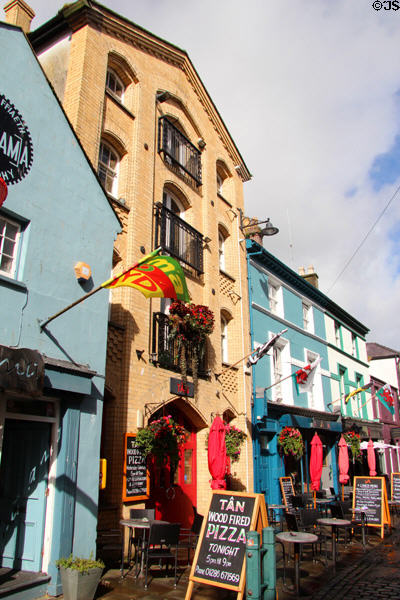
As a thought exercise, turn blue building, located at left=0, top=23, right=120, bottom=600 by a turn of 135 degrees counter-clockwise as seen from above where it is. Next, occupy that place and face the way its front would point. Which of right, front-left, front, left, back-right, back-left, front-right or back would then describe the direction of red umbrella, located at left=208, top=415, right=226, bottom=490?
front-right

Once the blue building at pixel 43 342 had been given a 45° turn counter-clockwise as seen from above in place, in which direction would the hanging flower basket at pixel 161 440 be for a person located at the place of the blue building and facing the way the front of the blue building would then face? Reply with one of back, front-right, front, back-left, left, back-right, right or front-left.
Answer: front-left

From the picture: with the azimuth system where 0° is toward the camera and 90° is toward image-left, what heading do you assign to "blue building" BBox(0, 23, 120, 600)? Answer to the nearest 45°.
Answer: approximately 315°

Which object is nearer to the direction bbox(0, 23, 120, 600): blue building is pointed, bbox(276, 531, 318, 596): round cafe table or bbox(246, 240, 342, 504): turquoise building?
the round cafe table

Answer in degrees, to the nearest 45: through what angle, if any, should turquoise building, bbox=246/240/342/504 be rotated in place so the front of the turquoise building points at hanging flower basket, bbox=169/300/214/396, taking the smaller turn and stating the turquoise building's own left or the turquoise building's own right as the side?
approximately 45° to the turquoise building's own right

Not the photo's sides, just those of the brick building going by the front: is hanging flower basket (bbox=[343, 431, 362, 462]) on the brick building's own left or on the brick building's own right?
on the brick building's own left

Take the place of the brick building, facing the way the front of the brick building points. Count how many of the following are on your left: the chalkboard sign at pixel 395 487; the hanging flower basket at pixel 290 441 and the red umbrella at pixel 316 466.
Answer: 3

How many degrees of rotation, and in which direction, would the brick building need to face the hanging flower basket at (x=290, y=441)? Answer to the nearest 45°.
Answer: approximately 90° to its left

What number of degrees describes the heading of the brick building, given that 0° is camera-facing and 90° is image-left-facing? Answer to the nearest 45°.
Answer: approximately 315°

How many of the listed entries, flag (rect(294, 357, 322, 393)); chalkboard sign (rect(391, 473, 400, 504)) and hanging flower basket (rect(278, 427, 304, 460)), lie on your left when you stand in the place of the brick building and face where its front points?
3
